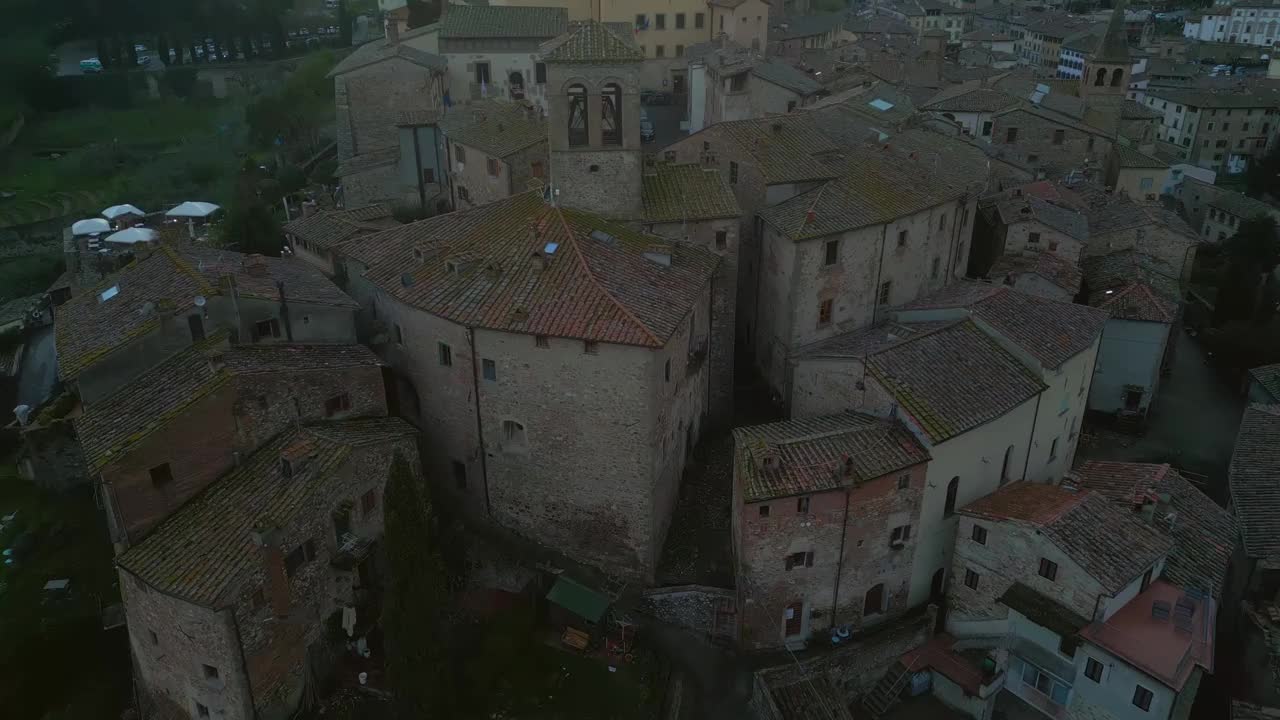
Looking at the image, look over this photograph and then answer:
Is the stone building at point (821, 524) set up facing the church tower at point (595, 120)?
no

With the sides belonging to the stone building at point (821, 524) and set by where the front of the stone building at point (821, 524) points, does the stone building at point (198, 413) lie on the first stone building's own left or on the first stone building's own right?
on the first stone building's own right

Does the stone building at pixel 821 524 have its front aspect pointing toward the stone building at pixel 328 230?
no

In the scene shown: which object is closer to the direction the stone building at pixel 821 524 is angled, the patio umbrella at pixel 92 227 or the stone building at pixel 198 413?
the stone building

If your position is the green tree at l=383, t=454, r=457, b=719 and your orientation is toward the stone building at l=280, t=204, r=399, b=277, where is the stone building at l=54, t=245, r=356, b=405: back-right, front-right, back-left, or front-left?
front-left

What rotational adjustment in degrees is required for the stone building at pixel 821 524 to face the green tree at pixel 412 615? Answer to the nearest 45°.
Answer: approximately 45° to its right

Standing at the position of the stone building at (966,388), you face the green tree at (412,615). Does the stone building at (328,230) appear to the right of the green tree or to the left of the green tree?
right

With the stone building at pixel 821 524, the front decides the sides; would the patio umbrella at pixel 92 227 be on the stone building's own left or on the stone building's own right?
on the stone building's own right

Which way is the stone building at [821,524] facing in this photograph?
toward the camera

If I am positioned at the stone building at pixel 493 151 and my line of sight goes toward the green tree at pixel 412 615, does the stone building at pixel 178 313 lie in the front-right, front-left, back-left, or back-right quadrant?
front-right

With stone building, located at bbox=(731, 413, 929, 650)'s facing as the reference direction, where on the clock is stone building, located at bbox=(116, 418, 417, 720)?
stone building, located at bbox=(116, 418, 417, 720) is roughly at 2 o'clock from stone building, located at bbox=(731, 413, 929, 650).

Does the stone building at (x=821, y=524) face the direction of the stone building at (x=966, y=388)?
no

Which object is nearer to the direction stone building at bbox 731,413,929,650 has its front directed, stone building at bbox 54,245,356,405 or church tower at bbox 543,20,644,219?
the stone building

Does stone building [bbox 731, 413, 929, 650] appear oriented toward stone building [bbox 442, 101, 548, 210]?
no

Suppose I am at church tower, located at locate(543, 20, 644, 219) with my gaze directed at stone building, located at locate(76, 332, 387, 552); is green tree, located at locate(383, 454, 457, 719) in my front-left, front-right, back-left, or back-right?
front-left

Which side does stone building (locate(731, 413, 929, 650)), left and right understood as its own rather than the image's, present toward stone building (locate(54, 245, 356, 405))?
right

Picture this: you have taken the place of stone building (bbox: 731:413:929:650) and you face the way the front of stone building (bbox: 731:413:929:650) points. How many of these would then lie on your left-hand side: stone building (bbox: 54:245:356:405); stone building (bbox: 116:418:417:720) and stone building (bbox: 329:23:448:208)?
0
